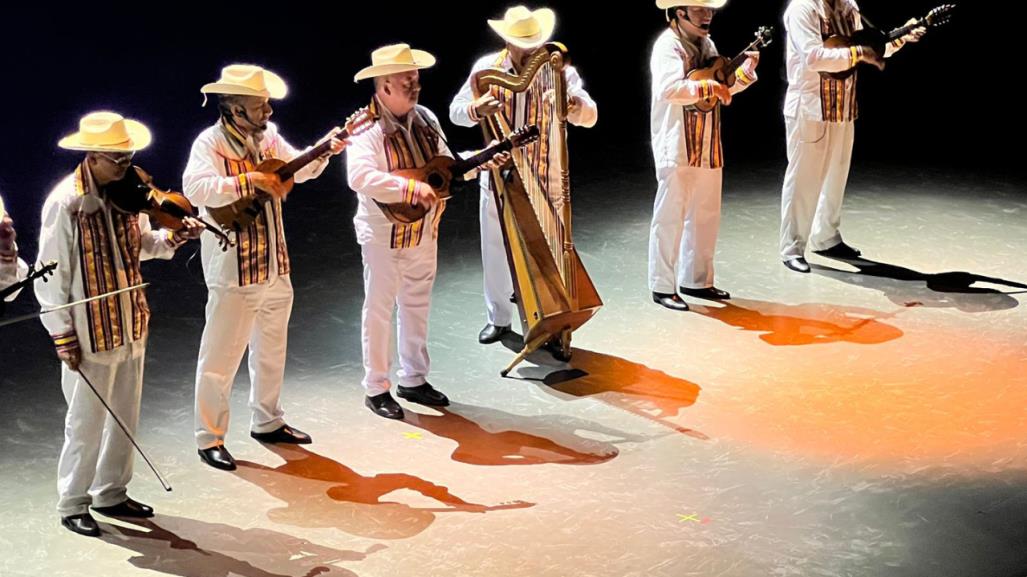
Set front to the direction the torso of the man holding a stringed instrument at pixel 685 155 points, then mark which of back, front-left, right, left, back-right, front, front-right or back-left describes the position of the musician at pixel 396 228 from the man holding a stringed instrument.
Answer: right

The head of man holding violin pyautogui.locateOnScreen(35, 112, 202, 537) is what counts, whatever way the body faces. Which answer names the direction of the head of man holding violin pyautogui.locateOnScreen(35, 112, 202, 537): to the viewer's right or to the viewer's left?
to the viewer's right

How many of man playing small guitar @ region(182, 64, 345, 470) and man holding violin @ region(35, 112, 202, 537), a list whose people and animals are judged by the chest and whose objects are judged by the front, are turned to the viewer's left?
0

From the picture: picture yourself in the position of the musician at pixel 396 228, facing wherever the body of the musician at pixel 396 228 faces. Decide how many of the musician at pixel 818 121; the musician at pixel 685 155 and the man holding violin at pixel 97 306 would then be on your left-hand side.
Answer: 2

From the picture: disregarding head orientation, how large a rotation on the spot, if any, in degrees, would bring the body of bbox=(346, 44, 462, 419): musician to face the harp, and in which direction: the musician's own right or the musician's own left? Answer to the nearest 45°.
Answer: approximately 45° to the musician's own left

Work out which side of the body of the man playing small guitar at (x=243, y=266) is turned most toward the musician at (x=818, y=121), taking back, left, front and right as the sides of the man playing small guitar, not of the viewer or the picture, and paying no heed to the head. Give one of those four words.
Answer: left

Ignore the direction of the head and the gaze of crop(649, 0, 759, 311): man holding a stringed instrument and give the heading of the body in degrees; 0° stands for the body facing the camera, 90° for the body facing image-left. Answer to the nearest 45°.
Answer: approximately 315°

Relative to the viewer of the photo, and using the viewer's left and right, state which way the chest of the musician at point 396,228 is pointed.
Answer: facing the viewer and to the right of the viewer

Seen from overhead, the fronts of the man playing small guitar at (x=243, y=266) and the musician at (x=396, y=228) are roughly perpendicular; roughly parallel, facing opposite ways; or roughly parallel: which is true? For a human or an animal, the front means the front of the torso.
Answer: roughly parallel

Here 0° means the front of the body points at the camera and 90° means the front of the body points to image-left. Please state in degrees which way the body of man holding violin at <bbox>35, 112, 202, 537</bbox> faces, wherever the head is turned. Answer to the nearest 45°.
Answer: approximately 315°

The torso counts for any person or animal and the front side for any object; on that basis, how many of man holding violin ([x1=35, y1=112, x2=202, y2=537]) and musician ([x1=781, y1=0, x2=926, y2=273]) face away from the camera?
0
